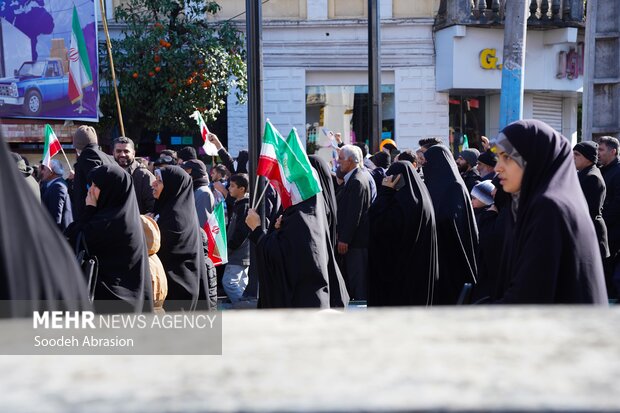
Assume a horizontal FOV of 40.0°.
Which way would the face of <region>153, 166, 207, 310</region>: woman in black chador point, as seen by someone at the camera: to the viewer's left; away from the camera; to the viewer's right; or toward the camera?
to the viewer's left

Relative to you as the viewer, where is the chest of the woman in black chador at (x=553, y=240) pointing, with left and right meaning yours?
facing to the left of the viewer

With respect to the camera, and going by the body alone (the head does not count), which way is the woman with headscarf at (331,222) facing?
to the viewer's left

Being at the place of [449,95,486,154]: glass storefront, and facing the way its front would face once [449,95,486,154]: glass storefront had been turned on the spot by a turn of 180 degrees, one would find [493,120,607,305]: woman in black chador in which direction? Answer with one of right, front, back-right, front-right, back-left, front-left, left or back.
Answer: back

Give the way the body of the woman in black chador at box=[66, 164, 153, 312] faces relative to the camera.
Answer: to the viewer's left

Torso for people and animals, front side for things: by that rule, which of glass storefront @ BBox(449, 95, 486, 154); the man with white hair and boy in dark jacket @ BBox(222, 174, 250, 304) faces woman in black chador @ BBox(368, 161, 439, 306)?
the glass storefront

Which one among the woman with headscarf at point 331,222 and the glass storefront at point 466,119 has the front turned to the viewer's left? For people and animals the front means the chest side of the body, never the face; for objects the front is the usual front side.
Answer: the woman with headscarf

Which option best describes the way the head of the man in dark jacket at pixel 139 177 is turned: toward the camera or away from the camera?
toward the camera

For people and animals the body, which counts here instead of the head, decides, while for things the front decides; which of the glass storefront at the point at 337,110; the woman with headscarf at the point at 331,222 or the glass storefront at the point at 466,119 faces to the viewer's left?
the woman with headscarf

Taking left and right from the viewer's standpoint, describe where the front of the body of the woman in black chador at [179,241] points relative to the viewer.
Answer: facing to the left of the viewer

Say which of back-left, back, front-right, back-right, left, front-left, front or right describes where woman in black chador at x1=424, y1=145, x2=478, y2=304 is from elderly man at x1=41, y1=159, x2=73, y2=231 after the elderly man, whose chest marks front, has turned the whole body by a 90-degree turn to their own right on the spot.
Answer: back-right
